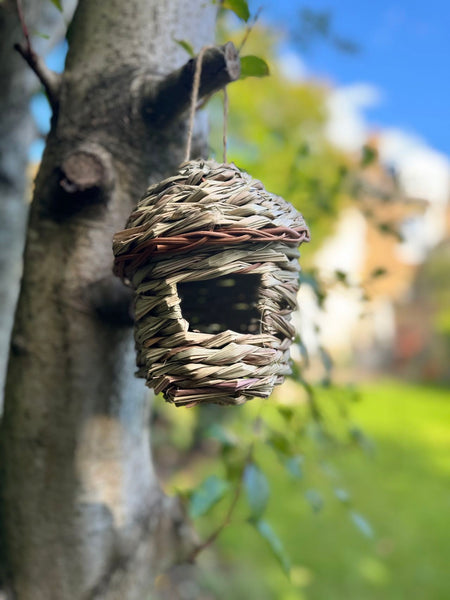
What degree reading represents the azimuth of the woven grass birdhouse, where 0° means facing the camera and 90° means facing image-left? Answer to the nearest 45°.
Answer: approximately 0°

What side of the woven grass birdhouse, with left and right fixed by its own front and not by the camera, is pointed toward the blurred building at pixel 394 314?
back

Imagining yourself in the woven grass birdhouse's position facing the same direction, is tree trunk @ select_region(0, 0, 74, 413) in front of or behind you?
behind
